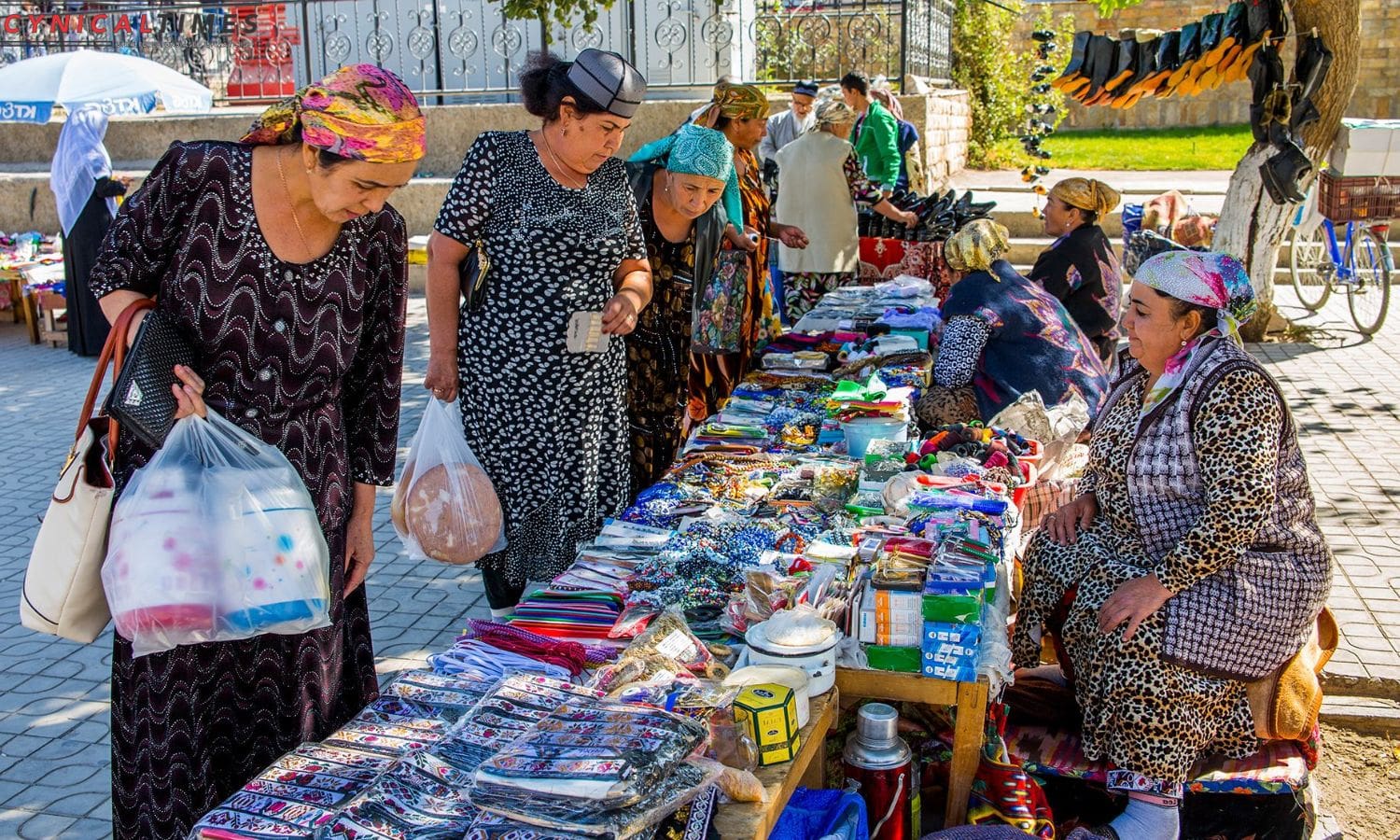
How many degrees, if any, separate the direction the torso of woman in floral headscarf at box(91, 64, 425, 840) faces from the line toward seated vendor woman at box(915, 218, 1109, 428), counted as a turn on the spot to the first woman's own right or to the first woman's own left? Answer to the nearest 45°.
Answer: approximately 90° to the first woman's own left

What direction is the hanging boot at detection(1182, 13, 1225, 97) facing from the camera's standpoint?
to the viewer's left

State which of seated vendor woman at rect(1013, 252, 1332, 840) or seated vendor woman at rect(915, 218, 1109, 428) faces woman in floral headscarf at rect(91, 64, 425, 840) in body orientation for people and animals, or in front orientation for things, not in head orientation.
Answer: seated vendor woman at rect(1013, 252, 1332, 840)

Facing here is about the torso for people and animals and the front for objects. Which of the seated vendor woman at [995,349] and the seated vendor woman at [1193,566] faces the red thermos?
the seated vendor woman at [1193,566]

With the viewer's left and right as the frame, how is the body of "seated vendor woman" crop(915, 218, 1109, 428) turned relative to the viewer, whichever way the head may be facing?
facing away from the viewer and to the left of the viewer

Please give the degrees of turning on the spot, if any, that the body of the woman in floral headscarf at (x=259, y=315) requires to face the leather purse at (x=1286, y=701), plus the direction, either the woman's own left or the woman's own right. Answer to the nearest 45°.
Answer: approximately 45° to the woman's own left

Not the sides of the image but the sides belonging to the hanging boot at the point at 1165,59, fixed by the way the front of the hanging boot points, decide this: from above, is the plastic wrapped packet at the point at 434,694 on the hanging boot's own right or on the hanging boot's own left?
on the hanging boot's own left

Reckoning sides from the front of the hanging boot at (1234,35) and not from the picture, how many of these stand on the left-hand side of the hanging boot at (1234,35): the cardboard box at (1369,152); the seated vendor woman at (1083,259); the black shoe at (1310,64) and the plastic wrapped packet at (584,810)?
2

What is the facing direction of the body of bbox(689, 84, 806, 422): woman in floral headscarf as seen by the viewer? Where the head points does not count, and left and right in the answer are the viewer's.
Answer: facing to the right of the viewer

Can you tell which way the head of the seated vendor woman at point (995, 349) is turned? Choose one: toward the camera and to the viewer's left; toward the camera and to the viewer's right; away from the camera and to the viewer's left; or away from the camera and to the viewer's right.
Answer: away from the camera and to the viewer's left

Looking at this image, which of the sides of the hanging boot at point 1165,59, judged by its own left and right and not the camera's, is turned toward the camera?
left

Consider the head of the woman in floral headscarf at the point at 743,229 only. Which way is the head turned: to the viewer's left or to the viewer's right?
to the viewer's right
